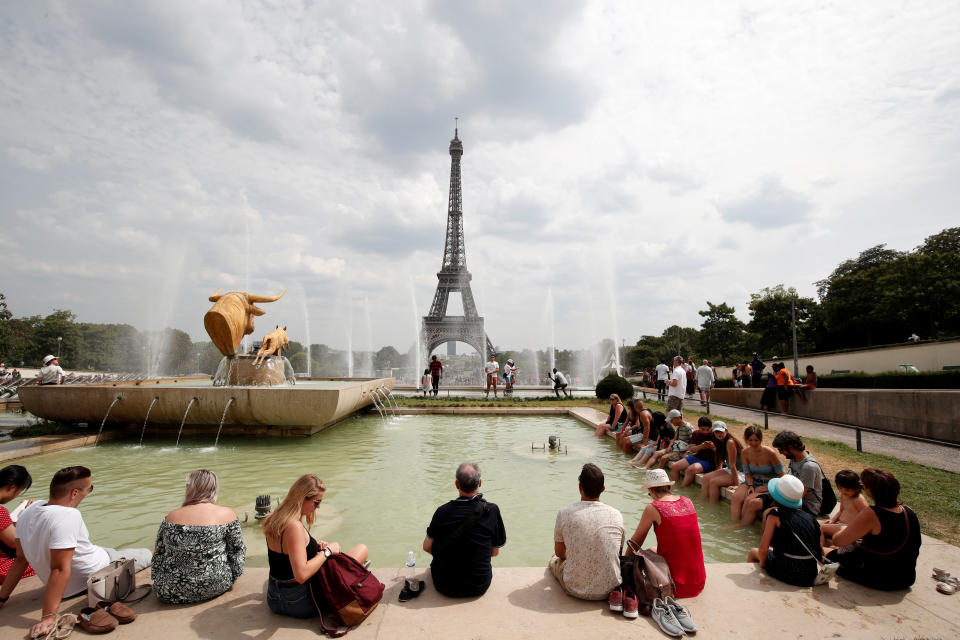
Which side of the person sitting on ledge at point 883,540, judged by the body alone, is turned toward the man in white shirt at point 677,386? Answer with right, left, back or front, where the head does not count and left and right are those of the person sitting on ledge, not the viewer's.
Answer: front

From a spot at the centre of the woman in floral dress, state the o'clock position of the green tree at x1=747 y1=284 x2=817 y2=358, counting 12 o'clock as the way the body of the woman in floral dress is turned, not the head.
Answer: The green tree is roughly at 2 o'clock from the woman in floral dress.

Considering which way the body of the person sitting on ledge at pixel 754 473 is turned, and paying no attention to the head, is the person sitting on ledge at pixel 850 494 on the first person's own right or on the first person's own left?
on the first person's own left

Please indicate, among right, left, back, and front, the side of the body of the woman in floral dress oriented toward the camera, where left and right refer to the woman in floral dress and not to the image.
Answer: back

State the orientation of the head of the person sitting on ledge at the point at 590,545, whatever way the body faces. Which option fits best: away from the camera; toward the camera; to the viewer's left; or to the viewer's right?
away from the camera

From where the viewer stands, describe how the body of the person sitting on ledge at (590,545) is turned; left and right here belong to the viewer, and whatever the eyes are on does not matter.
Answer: facing away from the viewer

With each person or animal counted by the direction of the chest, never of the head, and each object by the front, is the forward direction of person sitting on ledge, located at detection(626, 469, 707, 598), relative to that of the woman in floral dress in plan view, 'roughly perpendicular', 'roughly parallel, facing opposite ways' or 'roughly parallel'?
roughly parallel

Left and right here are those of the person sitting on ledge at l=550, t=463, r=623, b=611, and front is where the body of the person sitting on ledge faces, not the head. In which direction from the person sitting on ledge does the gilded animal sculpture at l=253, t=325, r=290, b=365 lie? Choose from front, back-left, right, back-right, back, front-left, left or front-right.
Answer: front-left

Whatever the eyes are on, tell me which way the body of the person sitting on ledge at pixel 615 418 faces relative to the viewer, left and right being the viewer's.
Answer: facing to the left of the viewer

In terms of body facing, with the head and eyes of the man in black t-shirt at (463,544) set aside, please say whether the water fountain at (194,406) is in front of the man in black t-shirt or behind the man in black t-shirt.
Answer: in front

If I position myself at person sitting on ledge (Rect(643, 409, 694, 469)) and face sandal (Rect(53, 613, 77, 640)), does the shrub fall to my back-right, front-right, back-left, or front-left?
back-right

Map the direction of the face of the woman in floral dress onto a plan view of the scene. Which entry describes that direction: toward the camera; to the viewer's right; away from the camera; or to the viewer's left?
away from the camera

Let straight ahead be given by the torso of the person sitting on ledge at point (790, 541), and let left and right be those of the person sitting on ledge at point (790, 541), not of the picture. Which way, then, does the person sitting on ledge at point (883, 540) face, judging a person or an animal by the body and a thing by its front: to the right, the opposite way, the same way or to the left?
the same way

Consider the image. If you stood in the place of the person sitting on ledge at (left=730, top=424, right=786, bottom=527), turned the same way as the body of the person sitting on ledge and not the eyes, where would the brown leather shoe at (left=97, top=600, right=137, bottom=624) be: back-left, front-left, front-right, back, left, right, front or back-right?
front

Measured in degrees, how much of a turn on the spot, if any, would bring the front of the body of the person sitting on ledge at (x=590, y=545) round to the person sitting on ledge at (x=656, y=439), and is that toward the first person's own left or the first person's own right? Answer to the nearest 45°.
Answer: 0° — they already face them

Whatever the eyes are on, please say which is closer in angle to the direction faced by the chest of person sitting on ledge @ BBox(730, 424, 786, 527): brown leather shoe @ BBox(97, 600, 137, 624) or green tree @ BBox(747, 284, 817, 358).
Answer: the brown leather shoe

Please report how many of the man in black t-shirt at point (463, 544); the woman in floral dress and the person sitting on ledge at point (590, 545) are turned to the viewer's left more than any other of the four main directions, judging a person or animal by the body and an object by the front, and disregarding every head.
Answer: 0

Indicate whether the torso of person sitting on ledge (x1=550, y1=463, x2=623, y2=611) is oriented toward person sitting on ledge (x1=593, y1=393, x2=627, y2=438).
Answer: yes

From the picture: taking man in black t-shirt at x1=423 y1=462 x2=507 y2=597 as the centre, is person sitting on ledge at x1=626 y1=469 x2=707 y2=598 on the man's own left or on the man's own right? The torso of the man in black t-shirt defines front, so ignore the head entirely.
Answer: on the man's own right
